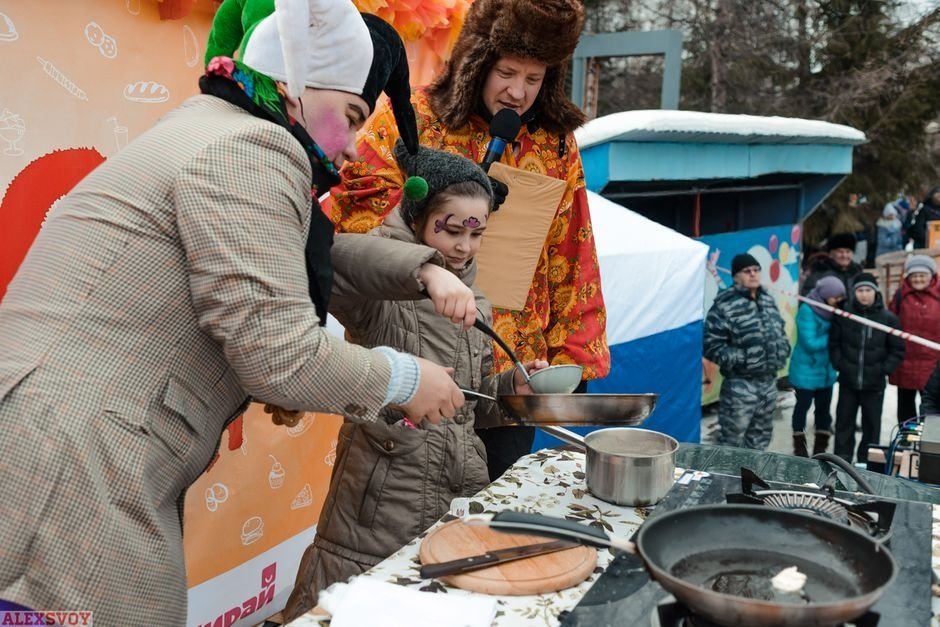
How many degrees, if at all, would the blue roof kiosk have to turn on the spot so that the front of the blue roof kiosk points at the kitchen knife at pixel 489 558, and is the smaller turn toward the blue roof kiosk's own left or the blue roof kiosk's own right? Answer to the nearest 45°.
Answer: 0° — it already faces it

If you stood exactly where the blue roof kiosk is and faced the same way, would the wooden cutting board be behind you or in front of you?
in front

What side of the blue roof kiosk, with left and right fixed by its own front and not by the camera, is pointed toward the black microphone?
front

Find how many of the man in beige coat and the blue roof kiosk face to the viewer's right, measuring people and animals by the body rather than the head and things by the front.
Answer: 1

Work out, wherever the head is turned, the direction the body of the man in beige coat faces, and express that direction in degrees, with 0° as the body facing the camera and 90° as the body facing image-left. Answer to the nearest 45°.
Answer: approximately 270°

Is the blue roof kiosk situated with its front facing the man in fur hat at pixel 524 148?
yes

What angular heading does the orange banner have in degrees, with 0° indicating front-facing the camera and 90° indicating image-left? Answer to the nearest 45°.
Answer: approximately 315°

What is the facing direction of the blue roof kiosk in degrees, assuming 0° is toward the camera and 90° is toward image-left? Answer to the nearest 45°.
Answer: approximately 0°

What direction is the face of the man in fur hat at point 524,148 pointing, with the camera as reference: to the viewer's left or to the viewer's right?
to the viewer's left

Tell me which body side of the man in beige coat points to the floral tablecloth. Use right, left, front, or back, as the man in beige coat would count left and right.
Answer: front

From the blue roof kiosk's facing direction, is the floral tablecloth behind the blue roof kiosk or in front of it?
in front
